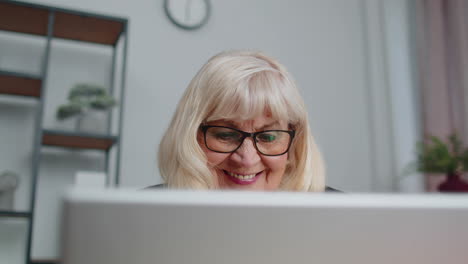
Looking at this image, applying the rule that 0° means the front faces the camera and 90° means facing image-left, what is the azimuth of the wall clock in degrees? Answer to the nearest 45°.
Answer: approximately 0°

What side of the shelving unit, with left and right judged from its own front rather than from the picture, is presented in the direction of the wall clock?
left

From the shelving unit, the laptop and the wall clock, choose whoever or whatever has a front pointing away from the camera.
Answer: the laptop

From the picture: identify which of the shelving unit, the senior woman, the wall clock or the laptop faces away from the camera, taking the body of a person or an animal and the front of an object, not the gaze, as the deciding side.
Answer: the laptop

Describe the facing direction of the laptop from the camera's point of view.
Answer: facing away from the viewer

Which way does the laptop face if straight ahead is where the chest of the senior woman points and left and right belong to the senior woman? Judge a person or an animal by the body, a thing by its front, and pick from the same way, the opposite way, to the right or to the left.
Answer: the opposite way

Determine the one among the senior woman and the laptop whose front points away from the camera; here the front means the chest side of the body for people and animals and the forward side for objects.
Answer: the laptop

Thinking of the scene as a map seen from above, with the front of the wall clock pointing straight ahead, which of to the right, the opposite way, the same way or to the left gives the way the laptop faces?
the opposite way

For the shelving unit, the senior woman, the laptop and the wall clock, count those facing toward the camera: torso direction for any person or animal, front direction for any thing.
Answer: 3
